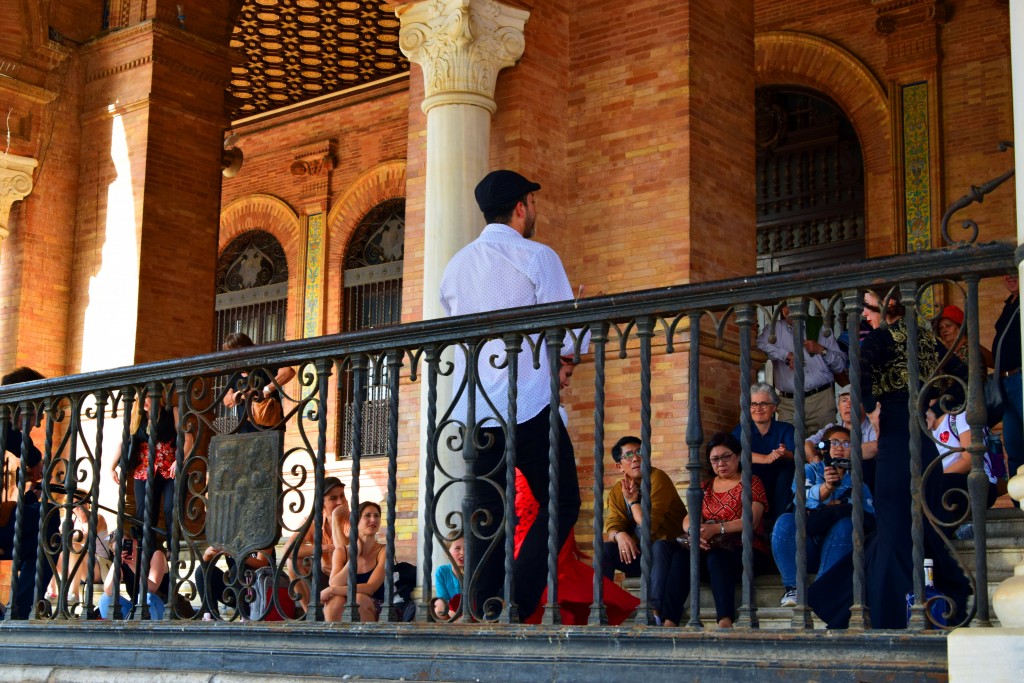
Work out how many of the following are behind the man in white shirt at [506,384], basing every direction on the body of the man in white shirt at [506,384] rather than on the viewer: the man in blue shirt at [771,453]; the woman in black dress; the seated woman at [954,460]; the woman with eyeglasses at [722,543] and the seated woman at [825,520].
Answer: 0

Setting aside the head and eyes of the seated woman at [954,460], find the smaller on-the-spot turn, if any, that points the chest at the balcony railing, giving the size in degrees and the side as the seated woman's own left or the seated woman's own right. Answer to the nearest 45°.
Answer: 0° — they already face it

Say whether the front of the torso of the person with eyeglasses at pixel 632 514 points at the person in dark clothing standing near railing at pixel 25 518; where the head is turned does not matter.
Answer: no

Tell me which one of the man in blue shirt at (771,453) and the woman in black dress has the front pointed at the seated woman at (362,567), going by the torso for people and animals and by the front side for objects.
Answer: the woman in black dress

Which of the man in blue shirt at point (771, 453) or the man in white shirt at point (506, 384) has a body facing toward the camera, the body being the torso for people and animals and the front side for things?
the man in blue shirt

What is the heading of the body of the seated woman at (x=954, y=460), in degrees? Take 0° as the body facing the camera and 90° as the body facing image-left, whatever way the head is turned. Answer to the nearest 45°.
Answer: approximately 45°

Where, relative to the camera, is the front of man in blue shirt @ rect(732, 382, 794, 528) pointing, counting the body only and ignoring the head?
toward the camera

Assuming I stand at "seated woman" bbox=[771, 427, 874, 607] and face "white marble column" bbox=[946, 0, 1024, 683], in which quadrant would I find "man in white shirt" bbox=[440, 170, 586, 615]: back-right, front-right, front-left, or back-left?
front-right

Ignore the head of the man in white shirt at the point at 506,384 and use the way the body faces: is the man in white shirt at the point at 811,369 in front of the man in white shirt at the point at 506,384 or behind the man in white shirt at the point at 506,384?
in front

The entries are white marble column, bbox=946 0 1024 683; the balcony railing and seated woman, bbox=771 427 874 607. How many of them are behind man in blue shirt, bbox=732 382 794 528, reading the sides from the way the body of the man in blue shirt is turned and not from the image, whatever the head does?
0

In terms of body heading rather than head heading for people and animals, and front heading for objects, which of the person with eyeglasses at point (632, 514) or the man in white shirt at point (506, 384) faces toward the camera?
the person with eyeglasses

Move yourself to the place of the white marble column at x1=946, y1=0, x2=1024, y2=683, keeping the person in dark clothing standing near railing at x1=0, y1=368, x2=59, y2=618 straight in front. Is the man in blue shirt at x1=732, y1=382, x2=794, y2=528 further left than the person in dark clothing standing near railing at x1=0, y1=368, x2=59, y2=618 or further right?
right

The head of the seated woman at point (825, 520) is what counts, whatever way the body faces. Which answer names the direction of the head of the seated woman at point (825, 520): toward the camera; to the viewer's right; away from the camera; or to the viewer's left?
toward the camera

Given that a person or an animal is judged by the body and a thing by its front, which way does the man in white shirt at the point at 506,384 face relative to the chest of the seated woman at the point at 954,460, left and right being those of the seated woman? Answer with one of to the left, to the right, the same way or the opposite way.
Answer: the opposite way

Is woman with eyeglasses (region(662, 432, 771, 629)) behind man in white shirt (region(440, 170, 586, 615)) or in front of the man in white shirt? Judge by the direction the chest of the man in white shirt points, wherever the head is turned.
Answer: in front

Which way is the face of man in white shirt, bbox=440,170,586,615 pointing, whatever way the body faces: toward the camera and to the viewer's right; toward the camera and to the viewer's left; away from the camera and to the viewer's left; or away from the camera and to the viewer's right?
away from the camera and to the viewer's right

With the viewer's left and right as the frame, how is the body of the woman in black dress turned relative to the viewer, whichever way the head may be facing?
facing away from the viewer and to the left of the viewer
